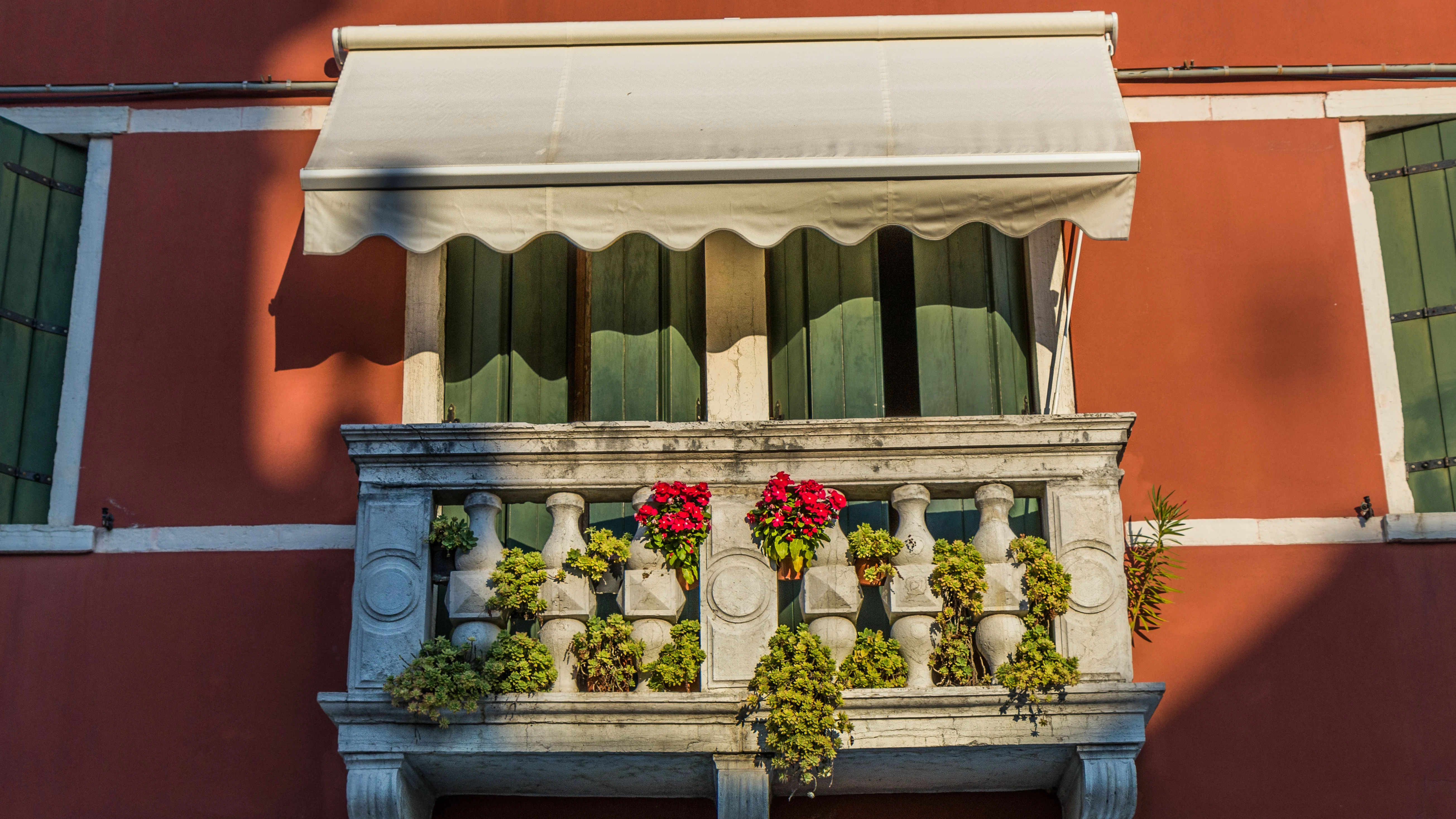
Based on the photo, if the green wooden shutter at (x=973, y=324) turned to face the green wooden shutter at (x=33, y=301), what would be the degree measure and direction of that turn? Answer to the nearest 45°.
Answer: approximately 90° to its right

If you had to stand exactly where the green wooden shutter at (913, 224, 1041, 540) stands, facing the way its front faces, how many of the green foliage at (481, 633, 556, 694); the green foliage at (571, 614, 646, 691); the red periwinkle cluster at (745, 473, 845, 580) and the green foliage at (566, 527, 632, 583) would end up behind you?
0

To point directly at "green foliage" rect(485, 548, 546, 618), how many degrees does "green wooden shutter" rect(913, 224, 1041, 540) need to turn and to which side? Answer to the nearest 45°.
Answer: approximately 45° to its right

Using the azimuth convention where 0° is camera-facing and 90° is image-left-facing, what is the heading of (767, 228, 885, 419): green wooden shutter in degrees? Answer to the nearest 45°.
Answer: approximately 0°

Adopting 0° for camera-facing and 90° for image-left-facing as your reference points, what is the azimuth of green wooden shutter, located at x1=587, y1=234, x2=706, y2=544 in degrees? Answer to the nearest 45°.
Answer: approximately 0°

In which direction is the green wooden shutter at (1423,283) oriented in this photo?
toward the camera

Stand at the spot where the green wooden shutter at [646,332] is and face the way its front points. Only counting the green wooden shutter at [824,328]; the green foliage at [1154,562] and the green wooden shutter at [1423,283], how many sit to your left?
3

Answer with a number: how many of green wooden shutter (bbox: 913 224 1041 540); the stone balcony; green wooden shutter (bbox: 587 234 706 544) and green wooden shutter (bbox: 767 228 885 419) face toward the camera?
4

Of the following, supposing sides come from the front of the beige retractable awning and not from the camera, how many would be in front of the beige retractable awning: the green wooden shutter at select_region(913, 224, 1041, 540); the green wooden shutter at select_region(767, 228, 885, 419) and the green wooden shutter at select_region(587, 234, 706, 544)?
0

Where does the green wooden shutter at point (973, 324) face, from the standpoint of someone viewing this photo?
facing the viewer

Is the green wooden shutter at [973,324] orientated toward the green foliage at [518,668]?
no

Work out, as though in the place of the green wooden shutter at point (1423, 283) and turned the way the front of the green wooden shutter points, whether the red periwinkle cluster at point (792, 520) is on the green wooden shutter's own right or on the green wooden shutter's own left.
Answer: on the green wooden shutter's own right

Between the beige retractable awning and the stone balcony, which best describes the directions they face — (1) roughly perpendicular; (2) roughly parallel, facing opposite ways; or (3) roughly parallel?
roughly parallel

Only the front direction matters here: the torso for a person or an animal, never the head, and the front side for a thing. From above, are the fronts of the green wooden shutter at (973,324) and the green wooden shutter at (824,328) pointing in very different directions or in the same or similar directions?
same or similar directions

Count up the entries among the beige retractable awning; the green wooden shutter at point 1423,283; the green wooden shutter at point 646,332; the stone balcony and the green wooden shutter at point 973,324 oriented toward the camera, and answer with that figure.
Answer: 5
